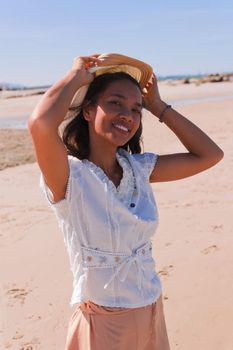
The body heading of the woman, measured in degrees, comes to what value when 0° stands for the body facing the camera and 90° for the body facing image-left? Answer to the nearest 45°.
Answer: approximately 315°
